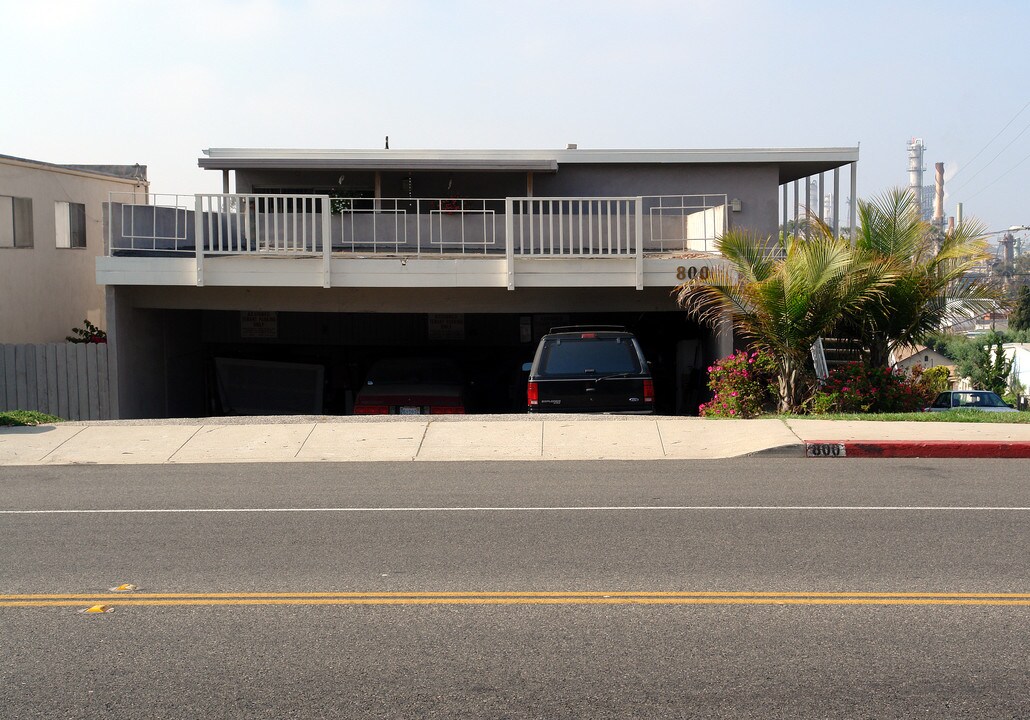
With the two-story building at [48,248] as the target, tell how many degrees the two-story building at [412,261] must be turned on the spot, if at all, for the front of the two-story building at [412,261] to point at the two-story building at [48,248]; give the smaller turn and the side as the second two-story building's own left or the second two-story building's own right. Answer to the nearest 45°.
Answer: approximately 90° to the second two-story building's own right

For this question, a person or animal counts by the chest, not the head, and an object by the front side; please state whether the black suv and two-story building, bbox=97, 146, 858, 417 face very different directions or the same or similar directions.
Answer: very different directions

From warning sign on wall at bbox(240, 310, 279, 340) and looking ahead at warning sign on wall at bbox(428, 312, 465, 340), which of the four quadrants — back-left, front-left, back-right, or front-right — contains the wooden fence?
back-right

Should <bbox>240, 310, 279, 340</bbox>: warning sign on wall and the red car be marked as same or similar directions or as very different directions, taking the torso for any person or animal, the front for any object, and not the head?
very different directions

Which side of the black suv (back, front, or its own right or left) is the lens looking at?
back

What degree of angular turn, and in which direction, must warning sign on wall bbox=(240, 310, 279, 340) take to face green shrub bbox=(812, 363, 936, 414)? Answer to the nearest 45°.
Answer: approximately 45° to its left

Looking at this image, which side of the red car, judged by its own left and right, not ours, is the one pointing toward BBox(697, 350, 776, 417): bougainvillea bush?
right

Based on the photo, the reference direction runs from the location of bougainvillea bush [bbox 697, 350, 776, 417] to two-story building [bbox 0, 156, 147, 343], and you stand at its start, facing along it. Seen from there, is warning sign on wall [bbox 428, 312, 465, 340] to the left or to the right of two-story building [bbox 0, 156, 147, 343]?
right

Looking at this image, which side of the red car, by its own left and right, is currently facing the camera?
back
